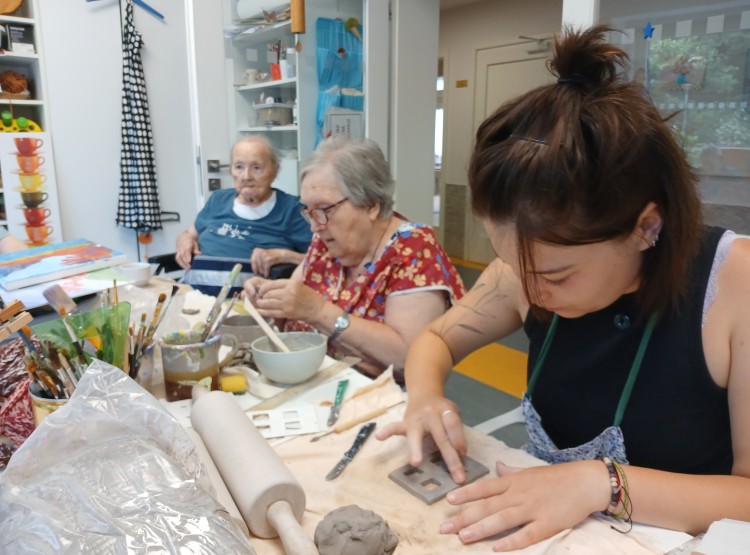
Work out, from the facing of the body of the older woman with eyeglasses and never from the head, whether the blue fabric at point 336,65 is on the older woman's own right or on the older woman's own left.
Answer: on the older woman's own right

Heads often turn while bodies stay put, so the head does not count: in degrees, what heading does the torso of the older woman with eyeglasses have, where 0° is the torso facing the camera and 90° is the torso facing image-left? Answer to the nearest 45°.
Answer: approximately 45°

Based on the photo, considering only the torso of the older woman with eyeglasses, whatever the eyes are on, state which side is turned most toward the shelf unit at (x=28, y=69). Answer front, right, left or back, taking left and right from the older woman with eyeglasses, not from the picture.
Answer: right

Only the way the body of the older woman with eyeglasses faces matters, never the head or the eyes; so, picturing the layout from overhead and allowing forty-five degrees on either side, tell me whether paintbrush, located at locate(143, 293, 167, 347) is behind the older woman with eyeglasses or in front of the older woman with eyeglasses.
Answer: in front

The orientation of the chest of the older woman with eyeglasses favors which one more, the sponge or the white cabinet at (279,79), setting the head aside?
the sponge

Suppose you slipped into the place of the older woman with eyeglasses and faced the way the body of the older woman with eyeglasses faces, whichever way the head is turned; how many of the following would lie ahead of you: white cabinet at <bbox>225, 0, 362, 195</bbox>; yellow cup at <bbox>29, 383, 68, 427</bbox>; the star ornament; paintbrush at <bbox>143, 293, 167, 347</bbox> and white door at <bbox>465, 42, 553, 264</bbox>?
2

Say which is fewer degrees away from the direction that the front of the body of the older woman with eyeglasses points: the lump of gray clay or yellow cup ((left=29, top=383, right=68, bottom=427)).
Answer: the yellow cup

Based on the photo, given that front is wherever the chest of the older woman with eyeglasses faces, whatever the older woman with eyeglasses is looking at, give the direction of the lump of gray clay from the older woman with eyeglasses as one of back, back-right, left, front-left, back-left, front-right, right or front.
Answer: front-left

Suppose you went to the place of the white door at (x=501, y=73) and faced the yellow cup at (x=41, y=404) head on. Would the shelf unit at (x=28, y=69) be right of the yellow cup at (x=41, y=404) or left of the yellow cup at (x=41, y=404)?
right

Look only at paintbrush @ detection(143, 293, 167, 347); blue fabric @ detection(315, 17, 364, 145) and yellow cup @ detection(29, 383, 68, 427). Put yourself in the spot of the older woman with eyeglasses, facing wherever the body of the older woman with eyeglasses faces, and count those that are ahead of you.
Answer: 2

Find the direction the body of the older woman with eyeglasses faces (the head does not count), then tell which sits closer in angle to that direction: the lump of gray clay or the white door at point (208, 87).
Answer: the lump of gray clay

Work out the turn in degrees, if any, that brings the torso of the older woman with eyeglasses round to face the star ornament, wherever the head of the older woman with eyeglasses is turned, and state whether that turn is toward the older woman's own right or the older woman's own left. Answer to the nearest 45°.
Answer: approximately 180°

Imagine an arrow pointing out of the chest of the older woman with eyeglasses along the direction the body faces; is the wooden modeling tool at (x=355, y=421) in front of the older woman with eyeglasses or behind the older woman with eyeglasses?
in front
